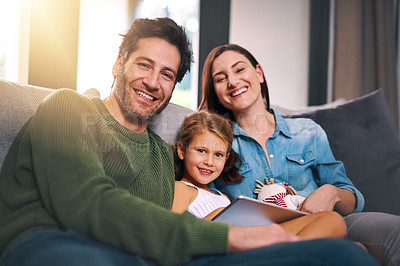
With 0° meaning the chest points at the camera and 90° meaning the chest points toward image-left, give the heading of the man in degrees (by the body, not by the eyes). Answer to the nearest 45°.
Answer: approximately 315°

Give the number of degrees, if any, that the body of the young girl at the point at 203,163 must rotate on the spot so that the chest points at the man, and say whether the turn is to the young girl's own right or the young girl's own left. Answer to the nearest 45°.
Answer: approximately 45° to the young girl's own right

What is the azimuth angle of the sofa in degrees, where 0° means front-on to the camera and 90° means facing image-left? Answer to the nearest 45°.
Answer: approximately 0°

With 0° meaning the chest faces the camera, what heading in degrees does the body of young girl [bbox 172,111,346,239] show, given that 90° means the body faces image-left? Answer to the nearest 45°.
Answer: approximately 315°

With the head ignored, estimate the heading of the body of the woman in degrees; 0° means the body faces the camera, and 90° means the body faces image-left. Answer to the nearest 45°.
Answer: approximately 0°
